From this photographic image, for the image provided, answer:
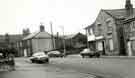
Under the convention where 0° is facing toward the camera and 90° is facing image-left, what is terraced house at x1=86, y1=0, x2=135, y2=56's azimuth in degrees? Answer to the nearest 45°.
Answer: approximately 45°
